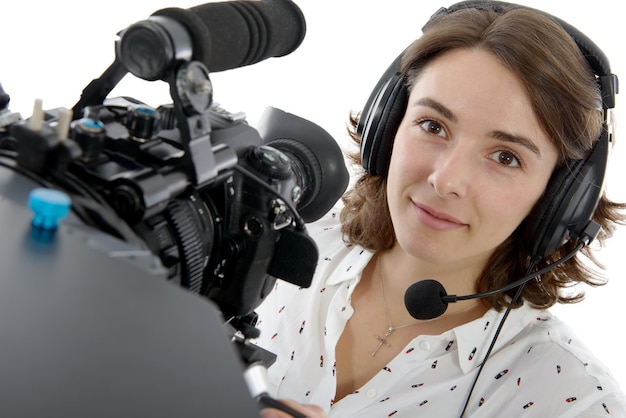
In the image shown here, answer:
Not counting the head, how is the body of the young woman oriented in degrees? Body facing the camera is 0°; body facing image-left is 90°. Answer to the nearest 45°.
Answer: approximately 45°

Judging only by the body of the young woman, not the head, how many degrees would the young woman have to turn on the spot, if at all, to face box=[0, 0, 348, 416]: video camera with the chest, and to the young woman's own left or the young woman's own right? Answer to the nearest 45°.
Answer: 0° — they already face it
